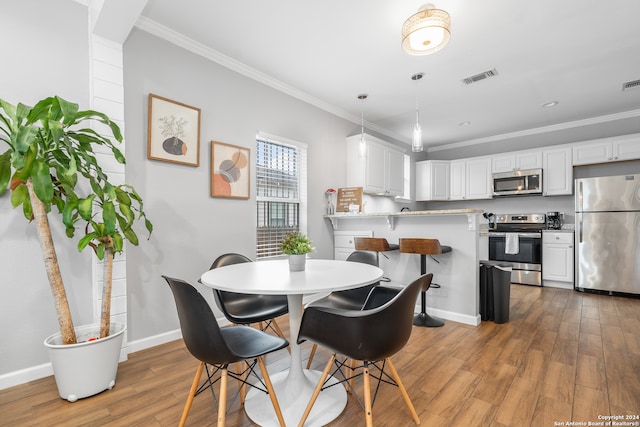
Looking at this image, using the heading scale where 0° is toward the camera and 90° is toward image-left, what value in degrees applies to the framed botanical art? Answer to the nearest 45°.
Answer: approximately 315°

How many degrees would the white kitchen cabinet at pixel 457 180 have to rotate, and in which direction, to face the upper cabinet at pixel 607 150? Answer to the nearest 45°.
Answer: approximately 90° to its left

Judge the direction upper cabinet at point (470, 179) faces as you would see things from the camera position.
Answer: facing the viewer

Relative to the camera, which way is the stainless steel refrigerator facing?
toward the camera

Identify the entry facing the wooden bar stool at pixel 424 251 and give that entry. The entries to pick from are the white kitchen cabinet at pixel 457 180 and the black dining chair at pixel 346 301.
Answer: the white kitchen cabinet

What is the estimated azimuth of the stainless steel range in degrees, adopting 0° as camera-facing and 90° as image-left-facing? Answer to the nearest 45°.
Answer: approximately 0°

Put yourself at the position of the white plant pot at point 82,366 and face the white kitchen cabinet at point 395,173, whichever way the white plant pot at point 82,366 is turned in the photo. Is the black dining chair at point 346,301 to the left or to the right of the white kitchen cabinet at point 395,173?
right

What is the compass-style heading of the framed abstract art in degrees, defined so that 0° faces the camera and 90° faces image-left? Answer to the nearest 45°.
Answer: approximately 315°

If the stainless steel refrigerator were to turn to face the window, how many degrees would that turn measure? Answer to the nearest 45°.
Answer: approximately 45° to its right

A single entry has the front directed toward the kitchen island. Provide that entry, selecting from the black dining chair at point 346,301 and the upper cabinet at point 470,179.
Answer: the upper cabinet

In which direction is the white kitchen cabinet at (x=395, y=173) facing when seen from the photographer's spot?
facing the viewer and to the right of the viewer

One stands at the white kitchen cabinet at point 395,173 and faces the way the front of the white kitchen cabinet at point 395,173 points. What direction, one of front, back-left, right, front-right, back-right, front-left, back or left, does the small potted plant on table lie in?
front-right

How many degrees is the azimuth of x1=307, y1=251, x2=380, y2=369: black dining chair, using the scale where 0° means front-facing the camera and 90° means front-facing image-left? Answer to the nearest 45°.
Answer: approximately 45°

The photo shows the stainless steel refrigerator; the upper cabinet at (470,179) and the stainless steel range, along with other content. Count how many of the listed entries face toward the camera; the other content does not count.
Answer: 3

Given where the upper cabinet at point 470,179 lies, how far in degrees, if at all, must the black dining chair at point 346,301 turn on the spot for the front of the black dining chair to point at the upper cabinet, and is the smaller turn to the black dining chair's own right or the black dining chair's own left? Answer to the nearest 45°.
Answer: approximately 180°

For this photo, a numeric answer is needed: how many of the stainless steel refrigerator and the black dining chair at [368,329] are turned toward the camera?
1
